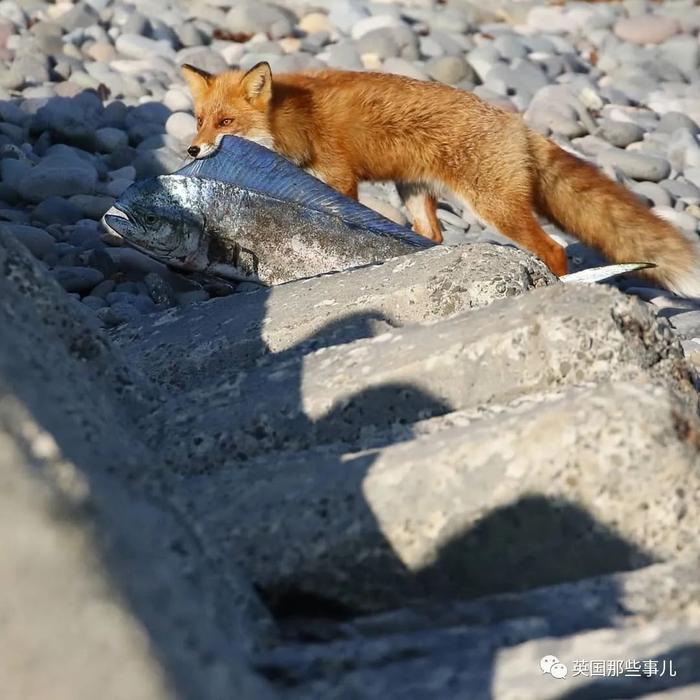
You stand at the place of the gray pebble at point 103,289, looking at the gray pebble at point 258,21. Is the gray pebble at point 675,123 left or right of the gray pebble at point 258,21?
right

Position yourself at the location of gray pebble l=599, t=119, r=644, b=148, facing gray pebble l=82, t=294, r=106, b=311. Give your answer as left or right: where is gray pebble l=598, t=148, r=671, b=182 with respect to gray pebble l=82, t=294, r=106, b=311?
left

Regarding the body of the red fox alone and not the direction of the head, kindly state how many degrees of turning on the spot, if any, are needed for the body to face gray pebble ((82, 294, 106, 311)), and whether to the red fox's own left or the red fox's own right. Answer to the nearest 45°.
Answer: approximately 45° to the red fox's own left

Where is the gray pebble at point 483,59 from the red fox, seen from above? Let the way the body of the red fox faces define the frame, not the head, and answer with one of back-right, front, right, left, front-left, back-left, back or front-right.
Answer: right

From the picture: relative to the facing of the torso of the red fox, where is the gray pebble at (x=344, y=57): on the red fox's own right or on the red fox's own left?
on the red fox's own right

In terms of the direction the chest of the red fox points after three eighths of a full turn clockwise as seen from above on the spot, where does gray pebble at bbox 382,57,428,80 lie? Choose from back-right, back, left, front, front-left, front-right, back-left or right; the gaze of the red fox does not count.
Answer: front-left

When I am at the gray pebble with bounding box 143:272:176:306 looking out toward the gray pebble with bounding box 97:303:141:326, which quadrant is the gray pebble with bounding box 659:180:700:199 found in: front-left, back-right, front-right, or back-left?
back-left

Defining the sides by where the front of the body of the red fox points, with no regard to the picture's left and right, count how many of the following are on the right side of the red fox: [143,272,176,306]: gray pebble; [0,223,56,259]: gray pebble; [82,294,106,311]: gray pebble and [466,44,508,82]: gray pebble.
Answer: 1

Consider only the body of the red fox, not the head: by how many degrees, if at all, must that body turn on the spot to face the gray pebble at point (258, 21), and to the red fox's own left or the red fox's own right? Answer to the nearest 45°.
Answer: approximately 90° to the red fox's own right

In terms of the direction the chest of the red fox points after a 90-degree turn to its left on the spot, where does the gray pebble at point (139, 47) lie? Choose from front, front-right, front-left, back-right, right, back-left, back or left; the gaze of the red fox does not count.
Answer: back-right

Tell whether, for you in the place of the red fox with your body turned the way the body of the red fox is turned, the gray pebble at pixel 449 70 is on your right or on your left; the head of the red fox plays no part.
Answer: on your right

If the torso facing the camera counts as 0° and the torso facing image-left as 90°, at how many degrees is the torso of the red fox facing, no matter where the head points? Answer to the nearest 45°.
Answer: approximately 90°
